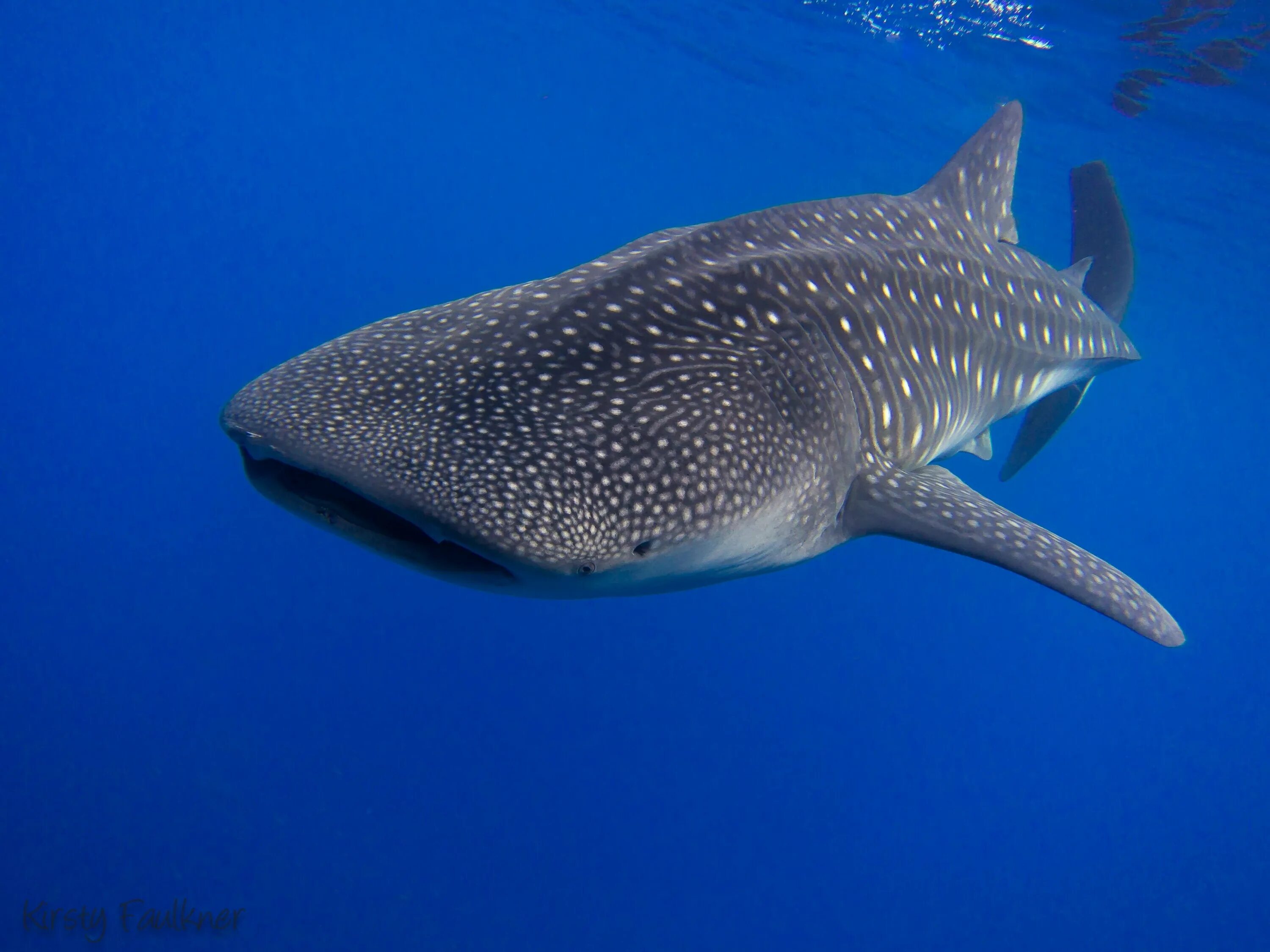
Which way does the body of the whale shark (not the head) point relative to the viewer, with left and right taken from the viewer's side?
facing the viewer and to the left of the viewer
